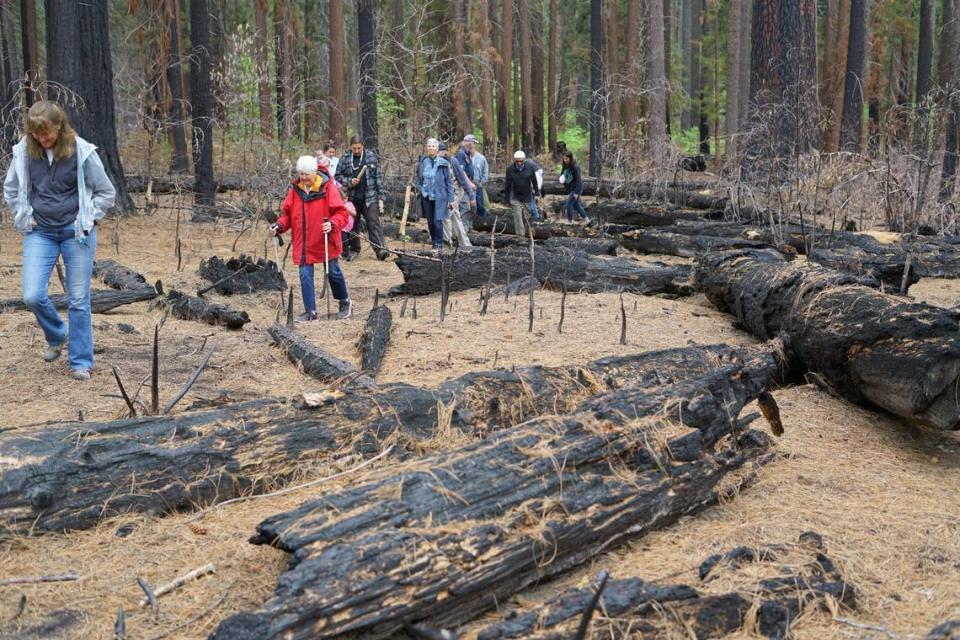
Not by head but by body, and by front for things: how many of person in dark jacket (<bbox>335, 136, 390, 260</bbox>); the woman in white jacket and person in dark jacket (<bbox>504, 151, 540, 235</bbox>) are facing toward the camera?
3

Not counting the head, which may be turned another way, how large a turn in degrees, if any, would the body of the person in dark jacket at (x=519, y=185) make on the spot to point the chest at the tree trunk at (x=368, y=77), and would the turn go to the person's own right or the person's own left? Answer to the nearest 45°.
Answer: approximately 135° to the person's own right

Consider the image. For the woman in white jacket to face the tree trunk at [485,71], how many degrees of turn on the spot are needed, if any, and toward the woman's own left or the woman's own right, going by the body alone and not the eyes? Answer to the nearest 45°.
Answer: approximately 135° to the woman's own left

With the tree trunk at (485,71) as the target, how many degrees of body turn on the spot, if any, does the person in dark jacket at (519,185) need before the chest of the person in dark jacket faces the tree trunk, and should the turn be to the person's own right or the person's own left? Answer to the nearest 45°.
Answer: approximately 180°

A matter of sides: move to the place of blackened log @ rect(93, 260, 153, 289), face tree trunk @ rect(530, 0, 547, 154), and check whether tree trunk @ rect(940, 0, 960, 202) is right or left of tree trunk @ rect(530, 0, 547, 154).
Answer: right

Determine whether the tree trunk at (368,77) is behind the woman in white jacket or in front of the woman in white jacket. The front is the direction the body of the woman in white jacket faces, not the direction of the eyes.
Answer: behind

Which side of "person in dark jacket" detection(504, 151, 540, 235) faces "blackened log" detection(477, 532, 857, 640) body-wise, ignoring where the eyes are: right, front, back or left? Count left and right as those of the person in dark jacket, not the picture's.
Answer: front

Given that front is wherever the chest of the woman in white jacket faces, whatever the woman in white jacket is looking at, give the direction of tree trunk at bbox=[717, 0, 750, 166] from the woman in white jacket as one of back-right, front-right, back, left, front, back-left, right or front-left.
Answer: back-left

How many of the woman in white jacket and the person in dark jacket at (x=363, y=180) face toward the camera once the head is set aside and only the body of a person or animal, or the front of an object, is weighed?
2

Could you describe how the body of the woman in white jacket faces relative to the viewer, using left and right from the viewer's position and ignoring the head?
facing the viewer

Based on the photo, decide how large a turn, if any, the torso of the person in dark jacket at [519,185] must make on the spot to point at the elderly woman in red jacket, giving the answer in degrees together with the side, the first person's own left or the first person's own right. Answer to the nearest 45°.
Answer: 0° — they already face them

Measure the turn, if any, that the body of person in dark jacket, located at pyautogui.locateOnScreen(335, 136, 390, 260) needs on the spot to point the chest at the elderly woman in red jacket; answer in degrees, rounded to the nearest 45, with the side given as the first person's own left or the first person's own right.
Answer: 0° — they already face them

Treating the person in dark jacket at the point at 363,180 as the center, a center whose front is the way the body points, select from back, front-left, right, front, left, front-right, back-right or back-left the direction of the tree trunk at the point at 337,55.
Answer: back

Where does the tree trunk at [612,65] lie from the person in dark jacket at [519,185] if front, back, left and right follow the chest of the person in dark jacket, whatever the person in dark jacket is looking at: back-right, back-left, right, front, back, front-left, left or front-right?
back
